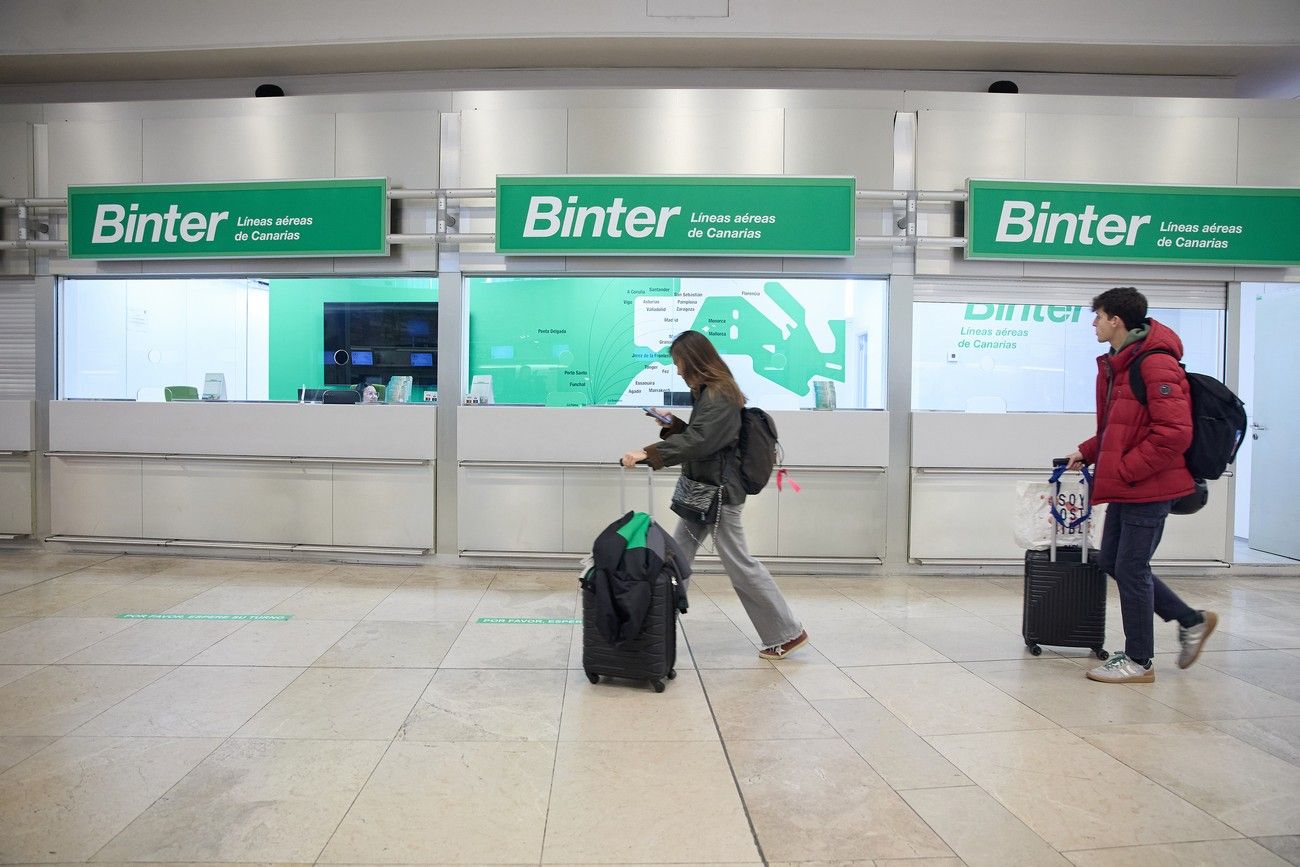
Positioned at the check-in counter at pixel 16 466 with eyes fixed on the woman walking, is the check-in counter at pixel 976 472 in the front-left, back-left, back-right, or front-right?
front-left

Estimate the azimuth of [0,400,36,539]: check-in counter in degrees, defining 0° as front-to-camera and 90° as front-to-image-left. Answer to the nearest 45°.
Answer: approximately 0°

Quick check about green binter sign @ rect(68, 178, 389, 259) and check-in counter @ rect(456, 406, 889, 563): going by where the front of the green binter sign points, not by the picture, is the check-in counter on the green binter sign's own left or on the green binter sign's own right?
on the green binter sign's own left

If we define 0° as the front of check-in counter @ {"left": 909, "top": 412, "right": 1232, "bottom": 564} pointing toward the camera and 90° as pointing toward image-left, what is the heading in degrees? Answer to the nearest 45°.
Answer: approximately 0°

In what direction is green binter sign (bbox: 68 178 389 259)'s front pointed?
toward the camera

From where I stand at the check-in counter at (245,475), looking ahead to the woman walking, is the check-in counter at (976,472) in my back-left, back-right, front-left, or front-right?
front-left

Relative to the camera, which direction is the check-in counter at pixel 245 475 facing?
toward the camera
